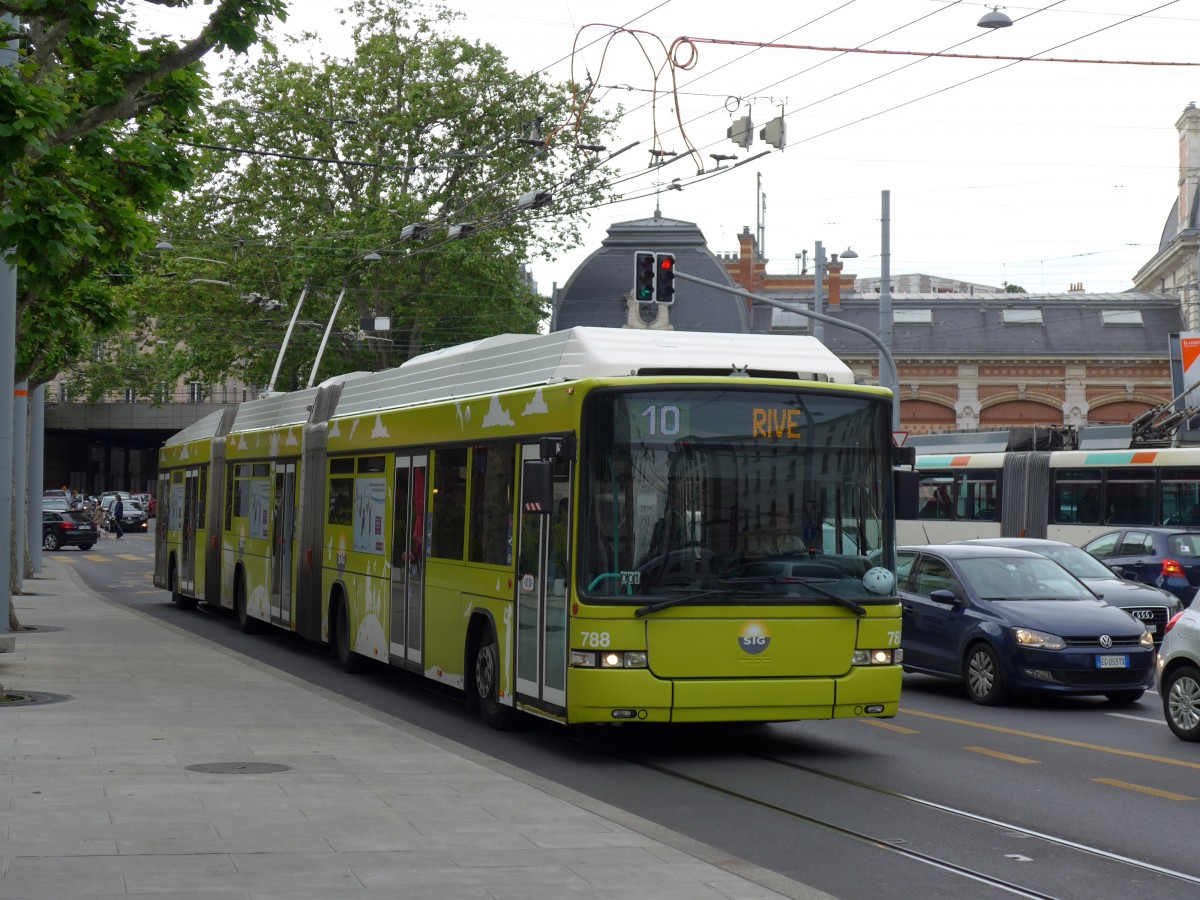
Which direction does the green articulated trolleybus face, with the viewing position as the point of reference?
facing the viewer and to the right of the viewer

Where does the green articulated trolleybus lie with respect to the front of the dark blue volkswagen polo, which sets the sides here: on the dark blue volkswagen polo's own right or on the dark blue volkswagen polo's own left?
on the dark blue volkswagen polo's own right

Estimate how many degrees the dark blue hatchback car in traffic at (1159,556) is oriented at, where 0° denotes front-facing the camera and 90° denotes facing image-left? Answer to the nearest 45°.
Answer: approximately 135°

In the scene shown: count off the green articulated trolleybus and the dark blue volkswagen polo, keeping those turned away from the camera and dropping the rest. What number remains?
0

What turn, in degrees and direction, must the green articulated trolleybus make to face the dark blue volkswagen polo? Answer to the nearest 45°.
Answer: approximately 90° to its left

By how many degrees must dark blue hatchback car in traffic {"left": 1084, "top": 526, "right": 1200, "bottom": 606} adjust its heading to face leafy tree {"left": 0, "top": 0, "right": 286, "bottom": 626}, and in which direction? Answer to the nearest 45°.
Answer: approximately 90° to its left

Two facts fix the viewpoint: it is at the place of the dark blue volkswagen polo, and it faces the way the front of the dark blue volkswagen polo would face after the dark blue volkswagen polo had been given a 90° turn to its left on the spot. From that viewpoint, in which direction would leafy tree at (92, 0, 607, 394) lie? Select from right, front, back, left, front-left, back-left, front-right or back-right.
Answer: left

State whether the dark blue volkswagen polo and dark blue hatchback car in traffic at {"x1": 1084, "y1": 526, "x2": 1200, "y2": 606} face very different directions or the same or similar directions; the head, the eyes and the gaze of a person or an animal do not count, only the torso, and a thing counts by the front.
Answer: very different directions

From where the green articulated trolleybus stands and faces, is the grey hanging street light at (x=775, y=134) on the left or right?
on its left

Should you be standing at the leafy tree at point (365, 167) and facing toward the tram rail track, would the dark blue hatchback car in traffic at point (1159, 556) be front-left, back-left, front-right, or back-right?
front-left
